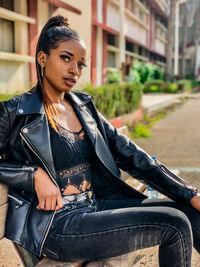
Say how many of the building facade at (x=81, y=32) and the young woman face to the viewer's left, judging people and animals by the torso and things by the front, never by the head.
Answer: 0

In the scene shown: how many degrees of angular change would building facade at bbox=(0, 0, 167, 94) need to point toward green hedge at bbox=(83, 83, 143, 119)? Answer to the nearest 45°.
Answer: approximately 45° to its right

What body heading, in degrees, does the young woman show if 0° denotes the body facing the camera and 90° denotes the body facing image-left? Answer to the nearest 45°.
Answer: approximately 315°

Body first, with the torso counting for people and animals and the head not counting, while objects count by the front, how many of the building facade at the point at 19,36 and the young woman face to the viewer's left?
0

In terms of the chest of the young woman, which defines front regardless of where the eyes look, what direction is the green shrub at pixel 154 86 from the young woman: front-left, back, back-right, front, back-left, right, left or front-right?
back-left

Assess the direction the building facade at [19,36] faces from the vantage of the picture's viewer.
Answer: facing the viewer and to the right of the viewer

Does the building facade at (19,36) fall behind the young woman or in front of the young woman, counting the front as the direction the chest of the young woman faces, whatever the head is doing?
behind

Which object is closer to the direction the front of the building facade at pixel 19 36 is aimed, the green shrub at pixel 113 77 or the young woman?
the young woman

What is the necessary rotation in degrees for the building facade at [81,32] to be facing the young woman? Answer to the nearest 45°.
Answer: approximately 45° to its right

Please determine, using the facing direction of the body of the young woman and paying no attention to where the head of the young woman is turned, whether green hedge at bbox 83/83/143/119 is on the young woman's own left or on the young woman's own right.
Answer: on the young woman's own left

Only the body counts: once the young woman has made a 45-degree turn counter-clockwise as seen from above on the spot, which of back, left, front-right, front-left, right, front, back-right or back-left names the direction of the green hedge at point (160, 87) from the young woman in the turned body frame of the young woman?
left
